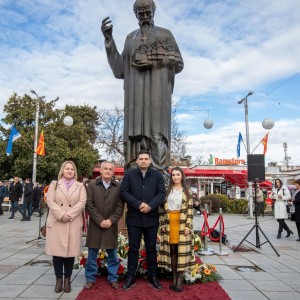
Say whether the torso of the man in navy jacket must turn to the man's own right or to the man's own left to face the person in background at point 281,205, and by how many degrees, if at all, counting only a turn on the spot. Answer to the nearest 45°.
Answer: approximately 135° to the man's own left

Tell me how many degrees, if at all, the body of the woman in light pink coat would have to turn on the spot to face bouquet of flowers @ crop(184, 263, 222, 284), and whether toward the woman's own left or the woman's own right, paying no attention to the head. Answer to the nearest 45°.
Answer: approximately 90° to the woman's own left

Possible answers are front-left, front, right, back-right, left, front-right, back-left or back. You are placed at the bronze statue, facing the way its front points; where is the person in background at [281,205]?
back-left

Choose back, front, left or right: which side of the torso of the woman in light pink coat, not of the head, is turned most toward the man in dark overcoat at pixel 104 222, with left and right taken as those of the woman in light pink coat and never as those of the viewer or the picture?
left

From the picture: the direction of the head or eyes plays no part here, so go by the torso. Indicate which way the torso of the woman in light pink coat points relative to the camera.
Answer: toward the camera

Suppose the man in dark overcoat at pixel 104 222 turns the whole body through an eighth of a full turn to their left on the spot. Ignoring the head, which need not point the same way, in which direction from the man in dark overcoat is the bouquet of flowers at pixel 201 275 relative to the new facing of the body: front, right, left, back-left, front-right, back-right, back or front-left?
front-left

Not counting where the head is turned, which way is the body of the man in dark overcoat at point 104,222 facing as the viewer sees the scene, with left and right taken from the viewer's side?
facing the viewer

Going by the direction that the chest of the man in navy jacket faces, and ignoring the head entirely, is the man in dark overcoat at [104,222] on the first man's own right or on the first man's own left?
on the first man's own right

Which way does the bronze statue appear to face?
toward the camera
